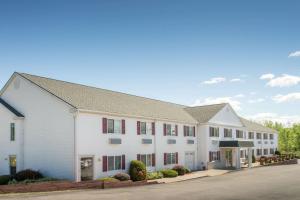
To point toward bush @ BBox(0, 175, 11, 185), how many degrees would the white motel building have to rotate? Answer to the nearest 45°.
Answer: approximately 90° to its right

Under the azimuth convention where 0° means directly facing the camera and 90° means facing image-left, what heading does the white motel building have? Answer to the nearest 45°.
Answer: approximately 315°
